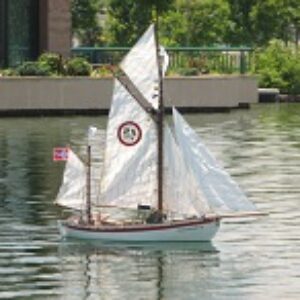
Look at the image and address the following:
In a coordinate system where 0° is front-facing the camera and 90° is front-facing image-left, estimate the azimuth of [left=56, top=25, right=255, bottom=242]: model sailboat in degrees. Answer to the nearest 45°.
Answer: approximately 270°
